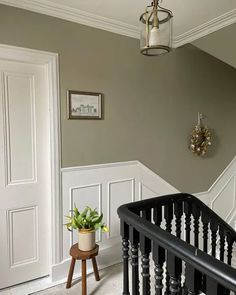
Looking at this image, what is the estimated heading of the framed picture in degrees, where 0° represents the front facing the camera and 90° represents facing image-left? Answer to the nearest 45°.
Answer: approximately 315°

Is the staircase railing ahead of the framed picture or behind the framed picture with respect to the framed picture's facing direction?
ahead
